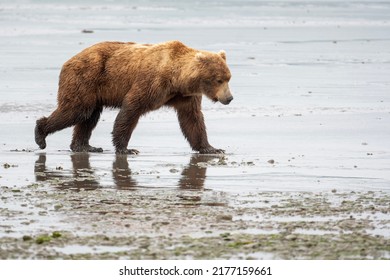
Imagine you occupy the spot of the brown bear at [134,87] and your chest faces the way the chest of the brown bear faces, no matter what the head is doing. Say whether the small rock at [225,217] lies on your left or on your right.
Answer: on your right

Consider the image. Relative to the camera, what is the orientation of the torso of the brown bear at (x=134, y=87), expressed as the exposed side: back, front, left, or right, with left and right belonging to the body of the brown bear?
right
